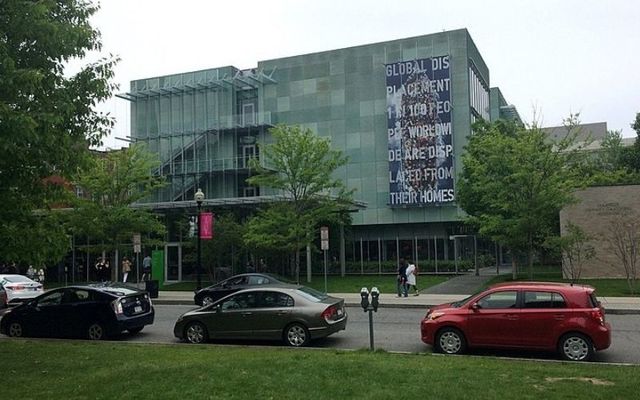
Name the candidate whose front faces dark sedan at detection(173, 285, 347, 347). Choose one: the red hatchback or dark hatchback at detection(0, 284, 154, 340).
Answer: the red hatchback

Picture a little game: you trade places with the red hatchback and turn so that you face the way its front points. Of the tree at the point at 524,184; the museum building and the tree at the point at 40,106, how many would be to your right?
2

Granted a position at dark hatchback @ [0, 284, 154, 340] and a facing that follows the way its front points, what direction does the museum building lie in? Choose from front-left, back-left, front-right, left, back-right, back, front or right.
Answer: right

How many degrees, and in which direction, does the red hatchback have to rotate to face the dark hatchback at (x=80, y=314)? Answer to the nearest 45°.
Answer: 0° — it already faces it

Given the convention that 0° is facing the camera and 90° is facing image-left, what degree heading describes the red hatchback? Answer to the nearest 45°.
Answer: approximately 90°

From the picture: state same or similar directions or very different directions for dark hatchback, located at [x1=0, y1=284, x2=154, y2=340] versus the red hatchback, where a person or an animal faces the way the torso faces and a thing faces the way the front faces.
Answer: same or similar directions

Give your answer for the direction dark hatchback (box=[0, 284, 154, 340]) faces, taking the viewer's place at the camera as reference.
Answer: facing away from the viewer and to the left of the viewer

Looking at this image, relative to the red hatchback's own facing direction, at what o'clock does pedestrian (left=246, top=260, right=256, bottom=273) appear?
The pedestrian is roughly at 2 o'clock from the red hatchback.

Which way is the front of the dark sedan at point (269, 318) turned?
to the viewer's left

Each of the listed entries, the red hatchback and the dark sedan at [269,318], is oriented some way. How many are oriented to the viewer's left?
2

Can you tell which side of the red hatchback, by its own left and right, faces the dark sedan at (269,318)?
front

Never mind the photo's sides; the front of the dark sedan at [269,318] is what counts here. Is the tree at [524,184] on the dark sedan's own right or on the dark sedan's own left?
on the dark sedan's own right

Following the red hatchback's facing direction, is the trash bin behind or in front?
in front

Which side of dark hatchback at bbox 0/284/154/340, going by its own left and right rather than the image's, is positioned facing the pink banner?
right

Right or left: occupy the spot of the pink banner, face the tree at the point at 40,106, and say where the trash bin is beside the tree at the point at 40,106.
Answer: right
